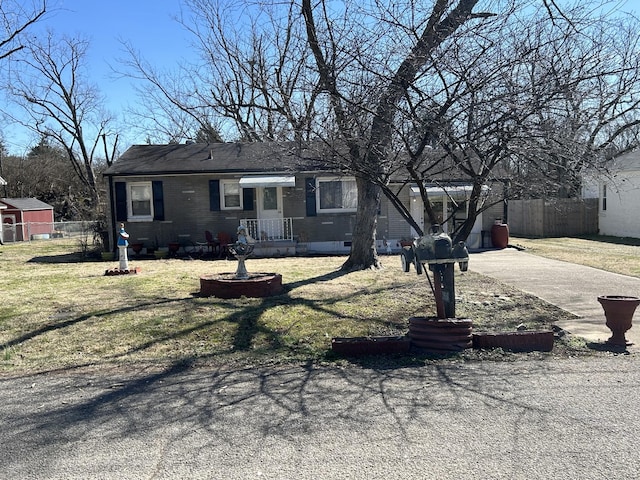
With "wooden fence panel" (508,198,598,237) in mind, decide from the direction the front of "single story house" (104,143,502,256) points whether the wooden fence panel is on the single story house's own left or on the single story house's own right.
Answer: on the single story house's own left

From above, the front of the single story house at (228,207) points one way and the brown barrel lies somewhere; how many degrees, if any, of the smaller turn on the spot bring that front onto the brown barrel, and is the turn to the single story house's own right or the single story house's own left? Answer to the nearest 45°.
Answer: approximately 90° to the single story house's own left

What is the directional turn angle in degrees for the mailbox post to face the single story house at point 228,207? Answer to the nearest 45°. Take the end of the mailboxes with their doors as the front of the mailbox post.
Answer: approximately 135° to its right

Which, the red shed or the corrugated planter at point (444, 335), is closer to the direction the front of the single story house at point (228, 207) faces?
the corrugated planter

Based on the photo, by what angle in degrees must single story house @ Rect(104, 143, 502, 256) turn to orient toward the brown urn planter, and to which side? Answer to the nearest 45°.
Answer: approximately 45° to its left

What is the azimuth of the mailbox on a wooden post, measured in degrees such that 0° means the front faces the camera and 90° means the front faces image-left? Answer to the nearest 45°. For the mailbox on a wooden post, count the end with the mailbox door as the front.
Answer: approximately 0°

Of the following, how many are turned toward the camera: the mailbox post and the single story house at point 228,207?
2

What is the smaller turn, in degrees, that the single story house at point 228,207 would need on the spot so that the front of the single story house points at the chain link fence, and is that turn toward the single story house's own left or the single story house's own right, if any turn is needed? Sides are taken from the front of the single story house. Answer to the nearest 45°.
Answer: approximately 135° to the single story house's own right

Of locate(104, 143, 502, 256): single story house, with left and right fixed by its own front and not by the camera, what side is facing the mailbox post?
front

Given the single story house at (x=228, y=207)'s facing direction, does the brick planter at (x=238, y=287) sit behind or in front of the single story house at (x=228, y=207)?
in front
